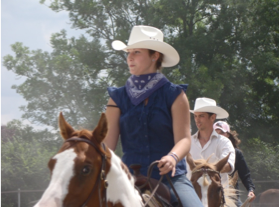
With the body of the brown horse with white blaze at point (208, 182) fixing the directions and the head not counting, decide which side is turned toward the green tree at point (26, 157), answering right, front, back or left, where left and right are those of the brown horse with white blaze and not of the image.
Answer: right

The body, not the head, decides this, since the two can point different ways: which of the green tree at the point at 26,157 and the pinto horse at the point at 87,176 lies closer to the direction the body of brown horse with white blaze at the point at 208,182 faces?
the pinto horse

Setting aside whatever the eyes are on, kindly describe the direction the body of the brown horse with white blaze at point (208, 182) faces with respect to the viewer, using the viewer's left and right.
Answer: facing the viewer and to the left of the viewer

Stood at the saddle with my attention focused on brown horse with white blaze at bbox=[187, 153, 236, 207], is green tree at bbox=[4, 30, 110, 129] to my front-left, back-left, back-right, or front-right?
front-left

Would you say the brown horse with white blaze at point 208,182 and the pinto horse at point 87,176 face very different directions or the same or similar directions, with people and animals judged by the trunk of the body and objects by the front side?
same or similar directions

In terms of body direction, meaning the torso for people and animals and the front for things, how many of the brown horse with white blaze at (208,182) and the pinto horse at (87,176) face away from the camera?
0

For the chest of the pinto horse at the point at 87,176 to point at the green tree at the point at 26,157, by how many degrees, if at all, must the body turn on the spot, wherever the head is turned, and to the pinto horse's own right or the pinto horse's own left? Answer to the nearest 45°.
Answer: approximately 135° to the pinto horse's own right

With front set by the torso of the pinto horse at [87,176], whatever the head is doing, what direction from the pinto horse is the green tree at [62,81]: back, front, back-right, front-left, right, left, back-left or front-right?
back-right

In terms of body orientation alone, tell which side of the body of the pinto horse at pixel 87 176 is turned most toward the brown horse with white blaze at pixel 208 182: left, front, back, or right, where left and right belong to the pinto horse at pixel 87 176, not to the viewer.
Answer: back

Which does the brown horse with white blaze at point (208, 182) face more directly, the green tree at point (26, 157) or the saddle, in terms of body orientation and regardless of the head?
the saddle

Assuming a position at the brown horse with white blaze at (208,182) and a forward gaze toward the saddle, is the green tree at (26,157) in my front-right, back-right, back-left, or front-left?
back-right
